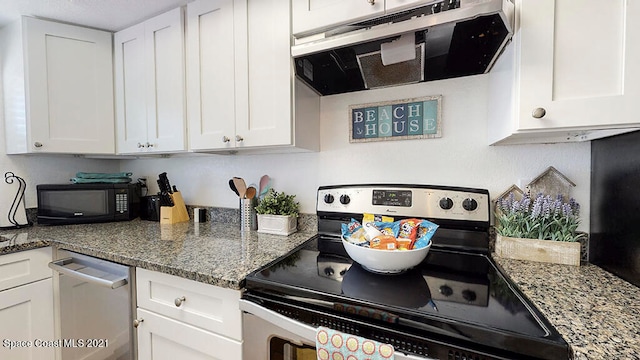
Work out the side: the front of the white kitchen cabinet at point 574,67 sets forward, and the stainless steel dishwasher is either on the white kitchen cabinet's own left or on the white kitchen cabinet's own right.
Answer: on the white kitchen cabinet's own right

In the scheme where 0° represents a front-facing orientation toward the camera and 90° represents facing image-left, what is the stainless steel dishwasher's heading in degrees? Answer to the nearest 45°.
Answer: approximately 45°

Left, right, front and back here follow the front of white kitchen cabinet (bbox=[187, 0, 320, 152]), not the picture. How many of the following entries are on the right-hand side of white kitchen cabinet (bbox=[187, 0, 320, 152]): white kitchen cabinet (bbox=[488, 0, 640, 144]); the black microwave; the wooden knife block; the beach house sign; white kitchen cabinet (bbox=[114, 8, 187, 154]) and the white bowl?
3

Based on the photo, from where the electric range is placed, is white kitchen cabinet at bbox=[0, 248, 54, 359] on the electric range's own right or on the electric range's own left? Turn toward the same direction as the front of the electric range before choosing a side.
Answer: on the electric range's own right

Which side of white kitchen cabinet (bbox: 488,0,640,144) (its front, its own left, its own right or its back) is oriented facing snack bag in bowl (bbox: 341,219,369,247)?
right

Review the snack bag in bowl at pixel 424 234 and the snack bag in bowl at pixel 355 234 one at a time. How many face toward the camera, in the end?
2

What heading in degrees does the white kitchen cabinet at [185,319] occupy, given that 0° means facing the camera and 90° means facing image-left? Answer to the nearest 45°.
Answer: approximately 45°

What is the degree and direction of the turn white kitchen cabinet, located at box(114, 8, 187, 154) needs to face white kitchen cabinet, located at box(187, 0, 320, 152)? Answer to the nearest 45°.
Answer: approximately 90° to its left

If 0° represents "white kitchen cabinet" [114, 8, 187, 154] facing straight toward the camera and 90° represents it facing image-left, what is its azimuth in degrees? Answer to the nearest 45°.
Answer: approximately 45°
